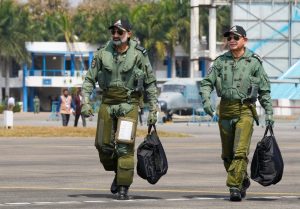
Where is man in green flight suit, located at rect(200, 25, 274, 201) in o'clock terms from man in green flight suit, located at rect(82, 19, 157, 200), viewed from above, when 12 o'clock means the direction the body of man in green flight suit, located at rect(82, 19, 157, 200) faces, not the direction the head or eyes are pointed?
man in green flight suit, located at rect(200, 25, 274, 201) is roughly at 9 o'clock from man in green flight suit, located at rect(82, 19, 157, 200).

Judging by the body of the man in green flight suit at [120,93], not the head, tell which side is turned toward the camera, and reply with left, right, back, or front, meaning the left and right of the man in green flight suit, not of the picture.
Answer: front
